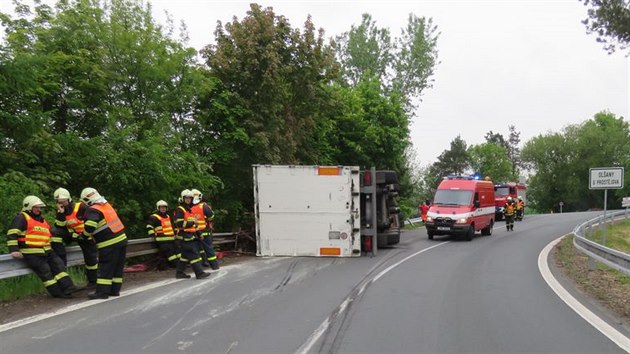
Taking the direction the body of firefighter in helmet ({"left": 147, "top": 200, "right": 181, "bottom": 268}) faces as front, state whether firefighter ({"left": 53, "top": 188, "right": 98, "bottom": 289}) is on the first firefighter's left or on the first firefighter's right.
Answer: on the first firefighter's right

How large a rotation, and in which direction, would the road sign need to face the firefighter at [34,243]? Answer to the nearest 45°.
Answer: approximately 45° to its right

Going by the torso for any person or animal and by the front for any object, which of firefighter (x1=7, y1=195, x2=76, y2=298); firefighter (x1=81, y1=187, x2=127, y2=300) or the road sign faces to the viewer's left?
firefighter (x1=81, y1=187, x2=127, y2=300)

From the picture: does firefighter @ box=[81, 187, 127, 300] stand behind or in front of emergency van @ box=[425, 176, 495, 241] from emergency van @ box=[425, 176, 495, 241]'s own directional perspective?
in front

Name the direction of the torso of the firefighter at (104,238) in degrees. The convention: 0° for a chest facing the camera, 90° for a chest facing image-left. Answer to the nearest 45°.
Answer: approximately 90°

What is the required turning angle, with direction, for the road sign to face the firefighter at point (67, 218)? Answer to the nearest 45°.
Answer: approximately 45° to its right

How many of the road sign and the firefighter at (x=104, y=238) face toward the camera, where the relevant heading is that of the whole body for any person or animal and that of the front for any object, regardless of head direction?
1

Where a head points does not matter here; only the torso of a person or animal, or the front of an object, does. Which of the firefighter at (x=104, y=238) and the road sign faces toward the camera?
the road sign

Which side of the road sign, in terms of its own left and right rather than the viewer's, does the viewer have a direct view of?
front

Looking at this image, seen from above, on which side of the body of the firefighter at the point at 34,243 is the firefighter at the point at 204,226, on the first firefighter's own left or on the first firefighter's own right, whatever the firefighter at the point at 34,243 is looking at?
on the first firefighter's own left

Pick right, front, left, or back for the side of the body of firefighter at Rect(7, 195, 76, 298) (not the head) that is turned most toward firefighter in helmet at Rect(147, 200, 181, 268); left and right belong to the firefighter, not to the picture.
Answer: left

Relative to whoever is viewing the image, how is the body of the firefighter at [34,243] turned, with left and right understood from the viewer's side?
facing the viewer and to the right of the viewer
